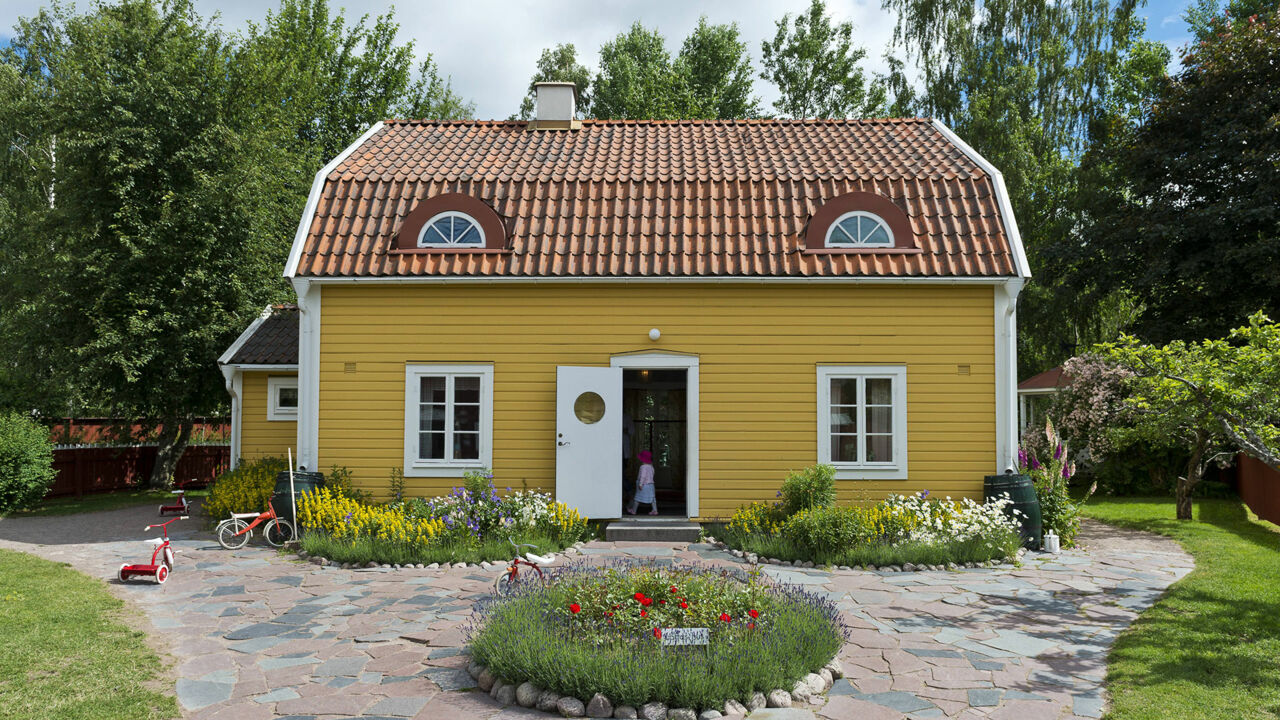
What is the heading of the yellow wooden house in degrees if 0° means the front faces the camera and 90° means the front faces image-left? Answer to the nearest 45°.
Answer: approximately 0°

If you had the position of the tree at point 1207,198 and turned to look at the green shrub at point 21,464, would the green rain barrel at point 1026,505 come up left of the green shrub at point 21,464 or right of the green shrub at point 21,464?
left
